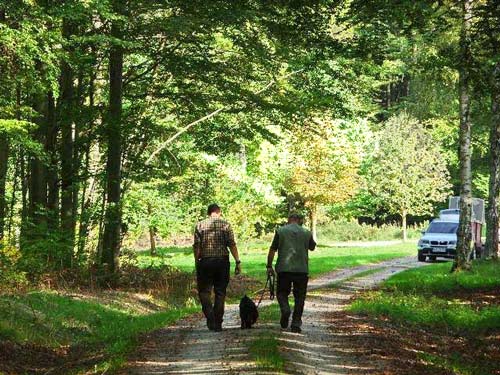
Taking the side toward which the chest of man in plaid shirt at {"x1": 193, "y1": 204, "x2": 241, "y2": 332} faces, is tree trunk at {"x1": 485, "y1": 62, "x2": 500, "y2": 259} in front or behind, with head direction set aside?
in front

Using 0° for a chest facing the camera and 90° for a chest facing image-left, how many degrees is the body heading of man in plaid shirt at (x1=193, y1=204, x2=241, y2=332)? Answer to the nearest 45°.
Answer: approximately 180°

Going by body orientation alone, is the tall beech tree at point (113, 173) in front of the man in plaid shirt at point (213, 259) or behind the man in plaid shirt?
in front

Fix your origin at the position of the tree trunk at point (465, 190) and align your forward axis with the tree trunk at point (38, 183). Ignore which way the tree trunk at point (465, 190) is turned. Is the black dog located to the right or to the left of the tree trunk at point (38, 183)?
left

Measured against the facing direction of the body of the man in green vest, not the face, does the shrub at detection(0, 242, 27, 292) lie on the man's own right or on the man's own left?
on the man's own left

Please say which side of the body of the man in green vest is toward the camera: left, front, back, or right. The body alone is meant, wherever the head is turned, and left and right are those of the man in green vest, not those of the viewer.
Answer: back

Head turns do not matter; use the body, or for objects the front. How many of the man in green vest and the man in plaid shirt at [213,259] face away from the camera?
2
